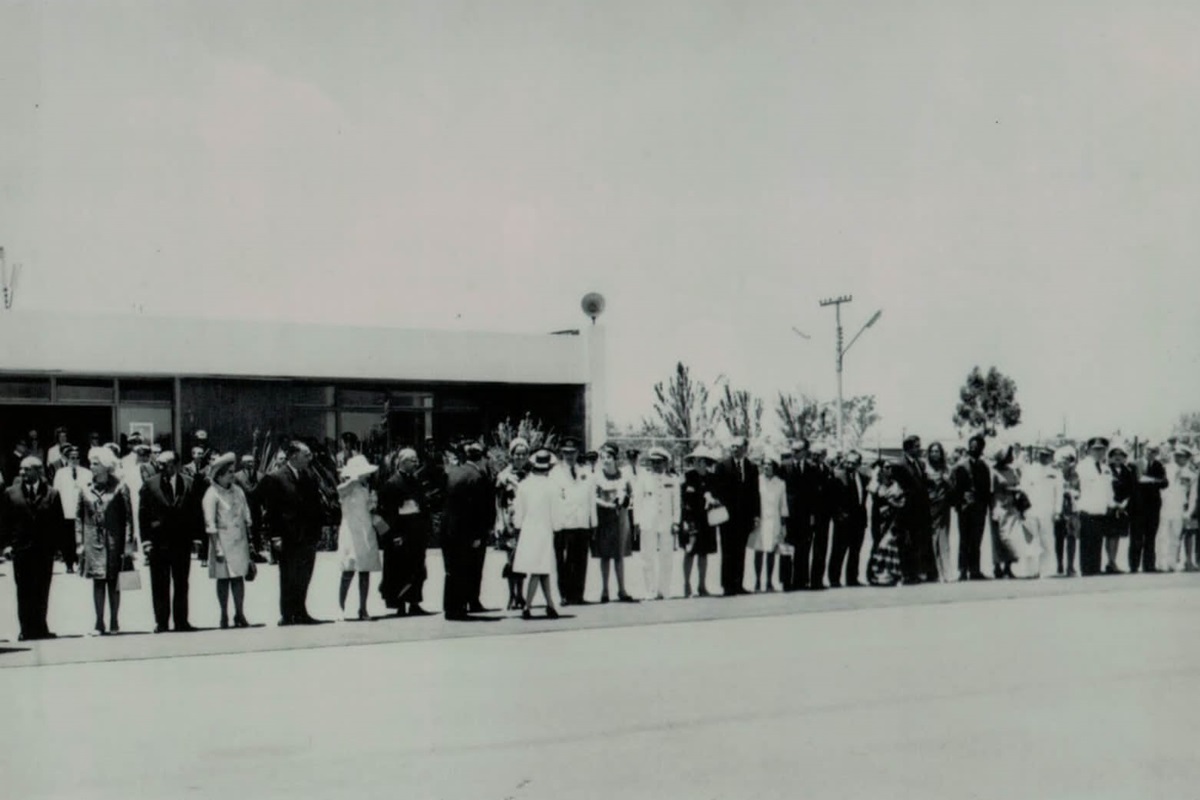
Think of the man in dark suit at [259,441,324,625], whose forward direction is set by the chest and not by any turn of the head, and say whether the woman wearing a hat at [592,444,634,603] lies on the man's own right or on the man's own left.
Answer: on the man's own left

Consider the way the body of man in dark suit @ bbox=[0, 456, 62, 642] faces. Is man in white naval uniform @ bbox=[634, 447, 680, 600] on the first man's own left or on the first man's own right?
on the first man's own left
